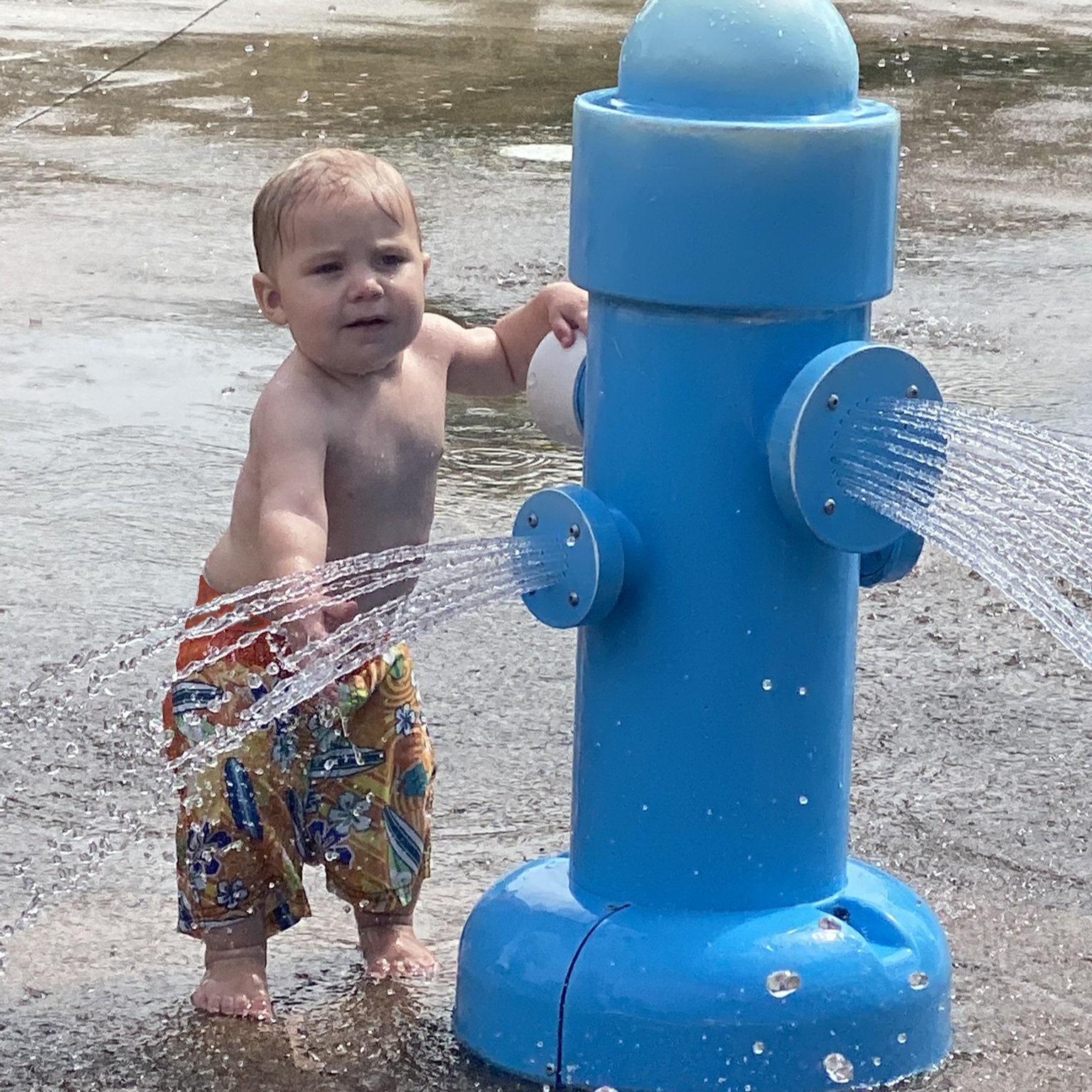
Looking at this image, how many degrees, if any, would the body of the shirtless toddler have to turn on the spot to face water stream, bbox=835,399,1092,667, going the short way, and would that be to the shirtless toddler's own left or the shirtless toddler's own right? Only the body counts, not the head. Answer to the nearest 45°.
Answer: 0° — they already face it

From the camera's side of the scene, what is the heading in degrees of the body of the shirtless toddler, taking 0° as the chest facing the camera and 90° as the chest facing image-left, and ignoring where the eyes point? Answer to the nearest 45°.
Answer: approximately 315°
